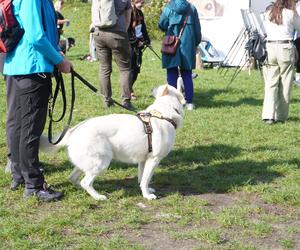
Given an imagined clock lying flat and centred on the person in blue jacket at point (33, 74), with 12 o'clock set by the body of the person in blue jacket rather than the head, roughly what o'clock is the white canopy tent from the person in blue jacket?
The white canopy tent is roughly at 10 o'clock from the person in blue jacket.

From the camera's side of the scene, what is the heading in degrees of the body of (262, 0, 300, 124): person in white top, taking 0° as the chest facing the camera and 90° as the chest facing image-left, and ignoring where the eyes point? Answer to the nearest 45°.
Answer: approximately 180°

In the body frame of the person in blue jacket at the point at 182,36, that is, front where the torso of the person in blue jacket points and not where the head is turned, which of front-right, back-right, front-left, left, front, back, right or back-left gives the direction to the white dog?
back

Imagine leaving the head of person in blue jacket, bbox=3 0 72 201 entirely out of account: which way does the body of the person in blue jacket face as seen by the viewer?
to the viewer's right

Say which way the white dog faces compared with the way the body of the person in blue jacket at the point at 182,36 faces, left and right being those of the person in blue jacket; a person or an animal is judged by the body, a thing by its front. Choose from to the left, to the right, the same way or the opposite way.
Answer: to the right

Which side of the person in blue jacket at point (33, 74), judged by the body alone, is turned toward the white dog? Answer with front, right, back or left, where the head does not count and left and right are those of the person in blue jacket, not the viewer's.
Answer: front

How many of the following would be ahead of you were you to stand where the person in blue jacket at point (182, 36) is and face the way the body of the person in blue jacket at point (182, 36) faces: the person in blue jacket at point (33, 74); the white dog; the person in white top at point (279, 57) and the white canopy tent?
1

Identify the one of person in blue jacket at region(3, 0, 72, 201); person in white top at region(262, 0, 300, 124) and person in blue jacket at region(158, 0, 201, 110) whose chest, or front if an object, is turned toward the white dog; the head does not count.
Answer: person in blue jacket at region(3, 0, 72, 201)

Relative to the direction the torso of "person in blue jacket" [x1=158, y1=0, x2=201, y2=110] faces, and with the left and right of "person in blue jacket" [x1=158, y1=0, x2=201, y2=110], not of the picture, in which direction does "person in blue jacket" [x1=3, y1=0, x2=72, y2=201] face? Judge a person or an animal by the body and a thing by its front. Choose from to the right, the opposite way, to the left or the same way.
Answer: to the right

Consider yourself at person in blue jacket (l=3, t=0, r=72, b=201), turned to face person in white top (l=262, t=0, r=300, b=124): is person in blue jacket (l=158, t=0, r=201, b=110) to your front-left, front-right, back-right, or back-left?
front-left

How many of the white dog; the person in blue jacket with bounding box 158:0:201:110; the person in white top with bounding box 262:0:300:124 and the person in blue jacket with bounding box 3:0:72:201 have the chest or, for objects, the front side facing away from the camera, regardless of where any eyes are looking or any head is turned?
2

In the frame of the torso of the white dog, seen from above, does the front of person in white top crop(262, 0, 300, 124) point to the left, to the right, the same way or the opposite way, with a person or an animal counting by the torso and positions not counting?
to the left

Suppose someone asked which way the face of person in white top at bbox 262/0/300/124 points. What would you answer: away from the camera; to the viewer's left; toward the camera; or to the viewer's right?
away from the camera

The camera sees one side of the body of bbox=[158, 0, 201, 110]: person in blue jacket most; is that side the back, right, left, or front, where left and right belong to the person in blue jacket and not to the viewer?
back

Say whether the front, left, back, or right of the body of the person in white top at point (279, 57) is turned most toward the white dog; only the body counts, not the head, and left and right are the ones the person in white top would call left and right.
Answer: back

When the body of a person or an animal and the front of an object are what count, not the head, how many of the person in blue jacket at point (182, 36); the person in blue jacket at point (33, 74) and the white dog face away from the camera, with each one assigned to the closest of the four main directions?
1

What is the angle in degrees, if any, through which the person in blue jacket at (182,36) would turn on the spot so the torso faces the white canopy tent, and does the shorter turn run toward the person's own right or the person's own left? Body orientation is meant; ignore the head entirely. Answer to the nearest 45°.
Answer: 0° — they already face it

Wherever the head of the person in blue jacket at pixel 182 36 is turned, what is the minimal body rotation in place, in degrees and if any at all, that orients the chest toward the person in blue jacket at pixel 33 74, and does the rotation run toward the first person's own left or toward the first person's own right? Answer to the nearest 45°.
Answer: approximately 180°

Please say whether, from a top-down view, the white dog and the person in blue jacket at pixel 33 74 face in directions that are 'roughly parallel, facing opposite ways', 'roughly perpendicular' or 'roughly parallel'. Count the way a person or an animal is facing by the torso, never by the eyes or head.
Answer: roughly parallel
